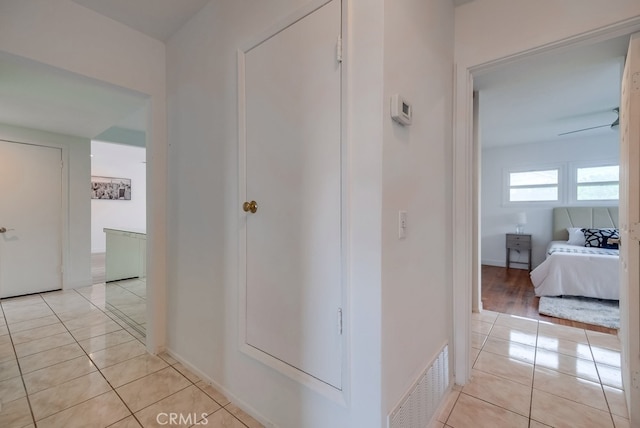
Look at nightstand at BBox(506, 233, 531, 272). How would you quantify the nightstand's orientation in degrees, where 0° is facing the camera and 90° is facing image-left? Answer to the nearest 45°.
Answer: approximately 0°

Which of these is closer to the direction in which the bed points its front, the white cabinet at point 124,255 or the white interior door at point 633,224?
the white interior door

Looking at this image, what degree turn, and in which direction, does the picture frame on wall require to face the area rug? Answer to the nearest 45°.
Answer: approximately 45° to its left

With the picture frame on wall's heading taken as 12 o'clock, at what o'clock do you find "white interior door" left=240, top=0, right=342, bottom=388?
The white interior door is roughly at 12 o'clock from the picture frame on wall.

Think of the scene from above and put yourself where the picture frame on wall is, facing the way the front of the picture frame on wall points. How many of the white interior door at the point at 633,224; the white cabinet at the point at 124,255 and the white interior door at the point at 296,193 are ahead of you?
3

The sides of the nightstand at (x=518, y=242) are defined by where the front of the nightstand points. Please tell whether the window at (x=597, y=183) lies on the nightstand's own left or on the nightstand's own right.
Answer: on the nightstand's own left

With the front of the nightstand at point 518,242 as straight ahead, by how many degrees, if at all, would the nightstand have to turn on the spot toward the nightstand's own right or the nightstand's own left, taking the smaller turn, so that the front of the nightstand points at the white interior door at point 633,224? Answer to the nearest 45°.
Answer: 0° — it already faces it

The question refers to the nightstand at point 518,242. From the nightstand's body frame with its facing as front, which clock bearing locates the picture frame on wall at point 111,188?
The picture frame on wall is roughly at 2 o'clock from the nightstand.

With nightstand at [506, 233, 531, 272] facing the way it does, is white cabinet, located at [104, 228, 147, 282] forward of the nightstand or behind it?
forward
